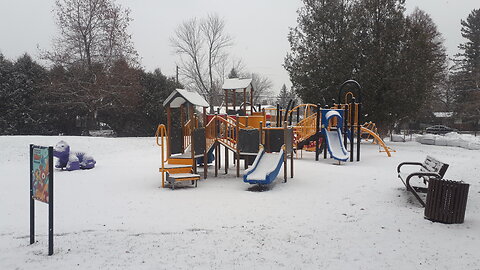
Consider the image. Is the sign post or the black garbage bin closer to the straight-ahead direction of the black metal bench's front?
the sign post

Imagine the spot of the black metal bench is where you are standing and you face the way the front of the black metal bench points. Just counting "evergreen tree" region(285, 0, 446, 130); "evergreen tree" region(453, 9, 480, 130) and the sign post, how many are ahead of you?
1

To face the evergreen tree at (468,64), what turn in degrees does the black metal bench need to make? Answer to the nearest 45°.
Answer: approximately 135° to its right

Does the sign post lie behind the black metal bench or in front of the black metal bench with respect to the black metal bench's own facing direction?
in front

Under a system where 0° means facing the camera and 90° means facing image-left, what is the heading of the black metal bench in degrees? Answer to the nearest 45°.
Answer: approximately 45°

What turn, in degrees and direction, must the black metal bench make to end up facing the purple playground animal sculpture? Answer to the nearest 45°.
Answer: approximately 45° to its right
